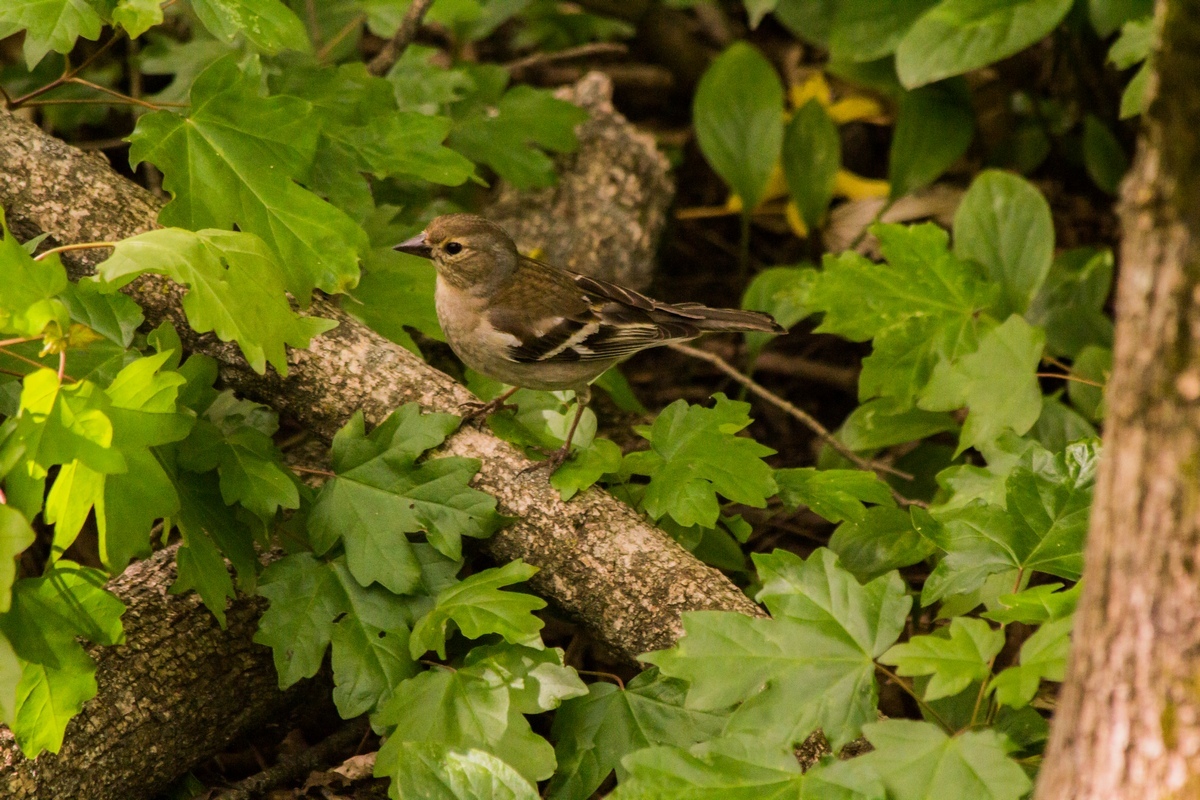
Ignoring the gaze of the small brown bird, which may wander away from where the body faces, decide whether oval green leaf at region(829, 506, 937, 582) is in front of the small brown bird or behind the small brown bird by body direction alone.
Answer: behind

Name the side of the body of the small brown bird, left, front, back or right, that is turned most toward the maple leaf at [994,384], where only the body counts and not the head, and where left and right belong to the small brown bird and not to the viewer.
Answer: back

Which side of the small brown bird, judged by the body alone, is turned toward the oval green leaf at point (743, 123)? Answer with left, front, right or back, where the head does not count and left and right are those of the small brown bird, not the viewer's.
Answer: right

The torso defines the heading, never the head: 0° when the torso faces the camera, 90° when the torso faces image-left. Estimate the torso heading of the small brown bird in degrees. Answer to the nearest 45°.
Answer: approximately 90°

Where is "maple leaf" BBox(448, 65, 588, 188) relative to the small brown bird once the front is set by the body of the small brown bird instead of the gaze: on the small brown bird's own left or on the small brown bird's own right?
on the small brown bird's own right

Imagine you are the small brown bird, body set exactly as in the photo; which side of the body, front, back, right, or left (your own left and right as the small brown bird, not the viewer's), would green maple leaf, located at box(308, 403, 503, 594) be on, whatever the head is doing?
front

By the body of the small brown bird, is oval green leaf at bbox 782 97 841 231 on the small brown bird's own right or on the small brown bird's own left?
on the small brown bird's own right
